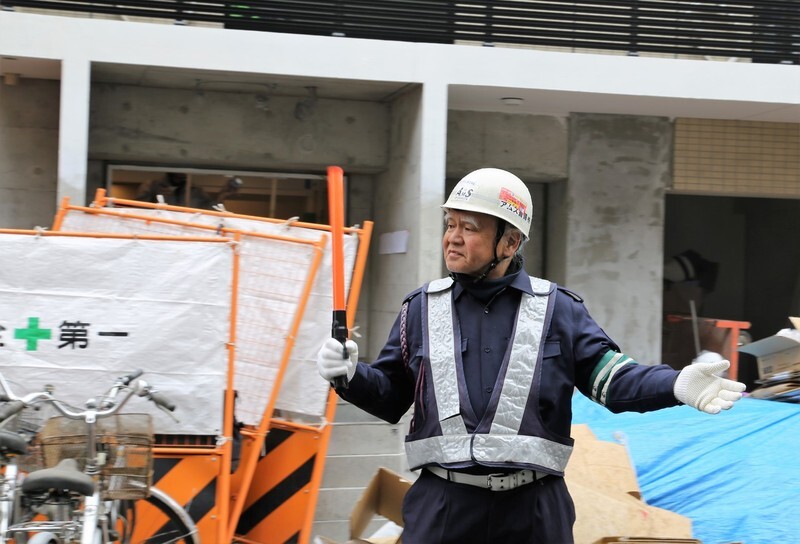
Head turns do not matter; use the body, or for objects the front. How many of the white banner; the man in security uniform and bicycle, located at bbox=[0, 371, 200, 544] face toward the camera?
2

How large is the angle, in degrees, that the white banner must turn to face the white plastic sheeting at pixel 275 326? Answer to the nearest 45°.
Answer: approximately 135° to its left

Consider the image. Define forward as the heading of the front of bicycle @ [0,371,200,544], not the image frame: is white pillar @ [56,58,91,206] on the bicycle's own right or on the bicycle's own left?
on the bicycle's own left

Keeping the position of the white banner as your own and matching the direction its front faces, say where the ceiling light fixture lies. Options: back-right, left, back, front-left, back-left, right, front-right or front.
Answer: back-left

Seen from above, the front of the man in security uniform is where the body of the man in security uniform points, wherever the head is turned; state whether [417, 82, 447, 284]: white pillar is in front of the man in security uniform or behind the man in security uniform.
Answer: behind

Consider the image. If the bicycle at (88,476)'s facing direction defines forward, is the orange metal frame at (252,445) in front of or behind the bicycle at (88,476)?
in front

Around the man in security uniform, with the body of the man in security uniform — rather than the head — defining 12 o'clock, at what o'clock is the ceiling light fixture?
The ceiling light fixture is roughly at 6 o'clock from the man in security uniform.

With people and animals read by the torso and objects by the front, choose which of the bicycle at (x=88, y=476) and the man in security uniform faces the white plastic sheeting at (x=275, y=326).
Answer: the bicycle

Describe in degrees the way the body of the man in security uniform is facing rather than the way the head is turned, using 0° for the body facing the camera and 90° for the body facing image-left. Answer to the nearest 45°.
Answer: approximately 0°

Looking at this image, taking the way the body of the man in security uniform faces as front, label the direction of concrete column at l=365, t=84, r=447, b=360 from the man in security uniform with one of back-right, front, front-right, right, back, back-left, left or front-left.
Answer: back

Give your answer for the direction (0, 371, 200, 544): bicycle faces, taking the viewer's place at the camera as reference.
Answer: facing away from the viewer and to the right of the viewer

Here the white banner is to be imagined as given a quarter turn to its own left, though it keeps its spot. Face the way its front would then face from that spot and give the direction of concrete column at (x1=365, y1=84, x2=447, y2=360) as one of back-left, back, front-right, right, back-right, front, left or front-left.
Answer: front-left

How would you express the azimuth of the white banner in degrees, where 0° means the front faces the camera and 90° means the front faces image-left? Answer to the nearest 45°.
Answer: approximately 0°

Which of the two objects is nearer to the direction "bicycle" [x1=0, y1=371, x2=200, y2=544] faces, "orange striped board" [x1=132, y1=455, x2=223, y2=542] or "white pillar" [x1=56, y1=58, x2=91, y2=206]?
the orange striped board
